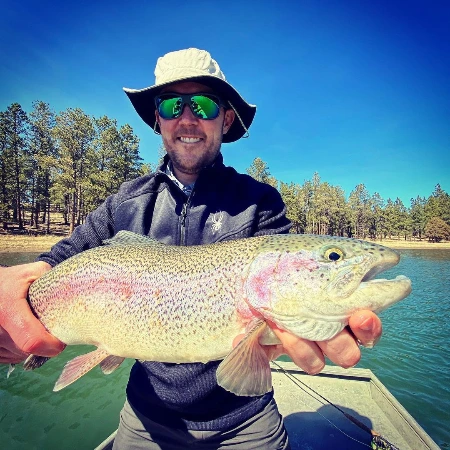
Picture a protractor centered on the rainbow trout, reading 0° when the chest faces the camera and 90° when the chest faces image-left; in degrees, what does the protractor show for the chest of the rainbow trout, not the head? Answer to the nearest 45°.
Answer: approximately 270°
